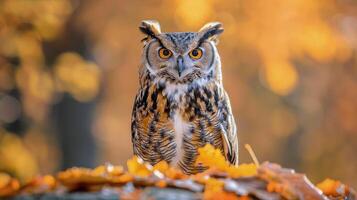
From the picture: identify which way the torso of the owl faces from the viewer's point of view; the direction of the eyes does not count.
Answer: toward the camera
